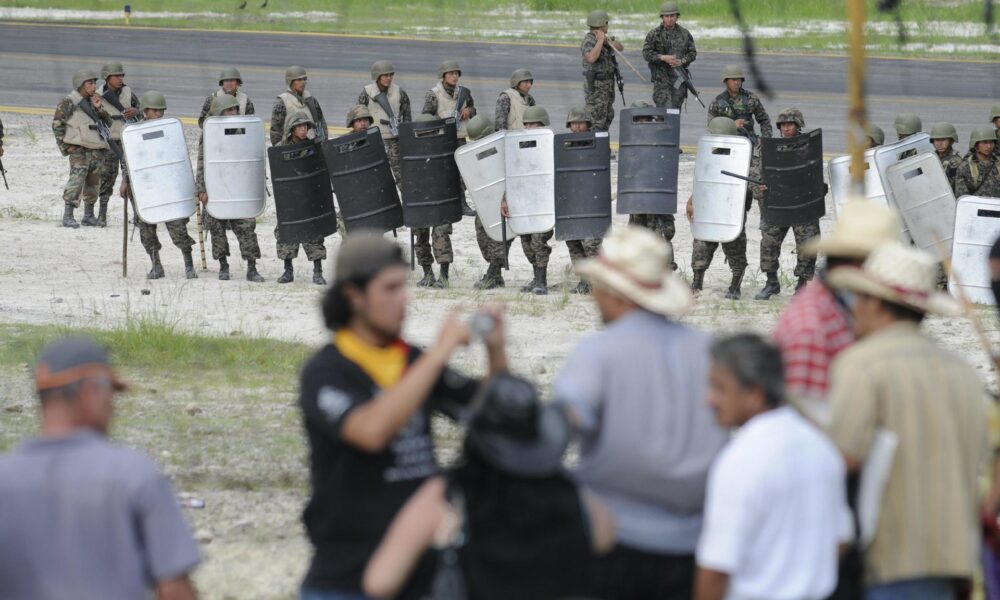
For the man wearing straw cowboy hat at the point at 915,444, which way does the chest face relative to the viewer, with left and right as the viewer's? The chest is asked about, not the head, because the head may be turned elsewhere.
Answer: facing away from the viewer and to the left of the viewer

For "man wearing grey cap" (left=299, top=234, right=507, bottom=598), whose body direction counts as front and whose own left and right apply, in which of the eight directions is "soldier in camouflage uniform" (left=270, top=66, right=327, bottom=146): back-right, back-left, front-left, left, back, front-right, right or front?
back-left

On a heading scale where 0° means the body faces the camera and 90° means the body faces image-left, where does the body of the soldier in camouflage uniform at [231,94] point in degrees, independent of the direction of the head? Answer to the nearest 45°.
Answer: approximately 0°

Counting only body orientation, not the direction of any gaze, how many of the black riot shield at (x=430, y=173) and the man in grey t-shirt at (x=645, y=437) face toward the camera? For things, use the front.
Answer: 1
